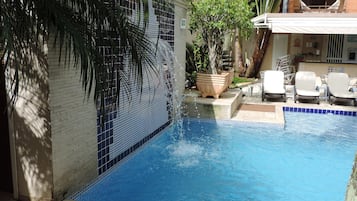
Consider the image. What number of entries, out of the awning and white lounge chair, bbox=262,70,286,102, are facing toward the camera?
2

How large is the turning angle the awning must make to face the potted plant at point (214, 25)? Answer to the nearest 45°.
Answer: approximately 45° to its right

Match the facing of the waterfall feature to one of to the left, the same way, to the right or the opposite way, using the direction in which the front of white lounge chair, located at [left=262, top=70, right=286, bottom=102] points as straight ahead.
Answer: to the left

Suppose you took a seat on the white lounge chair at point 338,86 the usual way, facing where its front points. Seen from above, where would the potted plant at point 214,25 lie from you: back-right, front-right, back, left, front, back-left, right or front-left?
right

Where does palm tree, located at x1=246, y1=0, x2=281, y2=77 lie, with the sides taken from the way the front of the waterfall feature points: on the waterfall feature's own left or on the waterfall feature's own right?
on the waterfall feature's own left

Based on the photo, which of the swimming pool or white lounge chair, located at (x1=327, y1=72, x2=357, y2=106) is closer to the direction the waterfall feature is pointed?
the swimming pool

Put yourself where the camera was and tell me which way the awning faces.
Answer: facing the viewer

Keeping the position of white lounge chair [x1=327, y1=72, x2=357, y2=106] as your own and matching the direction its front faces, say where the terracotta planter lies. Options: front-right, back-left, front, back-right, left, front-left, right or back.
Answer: right

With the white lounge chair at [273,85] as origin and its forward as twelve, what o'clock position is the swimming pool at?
The swimming pool is roughly at 12 o'clock from the white lounge chair.

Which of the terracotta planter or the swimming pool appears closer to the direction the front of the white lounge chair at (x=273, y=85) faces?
the swimming pool

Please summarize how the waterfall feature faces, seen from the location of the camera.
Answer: facing the viewer and to the right of the viewer

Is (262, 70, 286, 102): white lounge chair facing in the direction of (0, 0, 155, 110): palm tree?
yes

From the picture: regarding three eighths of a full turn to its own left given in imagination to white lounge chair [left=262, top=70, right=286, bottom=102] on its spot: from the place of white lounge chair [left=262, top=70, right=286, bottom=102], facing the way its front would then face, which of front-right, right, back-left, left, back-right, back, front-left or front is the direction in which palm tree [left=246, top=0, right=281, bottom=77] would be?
front-left

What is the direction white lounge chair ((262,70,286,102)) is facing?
toward the camera

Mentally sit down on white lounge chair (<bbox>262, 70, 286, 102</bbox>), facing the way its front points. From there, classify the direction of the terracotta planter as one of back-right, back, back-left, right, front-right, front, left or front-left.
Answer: front-right

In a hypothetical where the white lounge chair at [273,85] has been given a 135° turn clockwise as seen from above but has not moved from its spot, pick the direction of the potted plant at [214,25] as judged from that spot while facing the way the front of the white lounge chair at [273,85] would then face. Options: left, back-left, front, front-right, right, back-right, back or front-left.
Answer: left

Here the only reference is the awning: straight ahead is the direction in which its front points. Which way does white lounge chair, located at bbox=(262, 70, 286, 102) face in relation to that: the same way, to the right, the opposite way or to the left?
the same way

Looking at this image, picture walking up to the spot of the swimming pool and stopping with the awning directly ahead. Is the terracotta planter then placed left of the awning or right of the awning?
left
